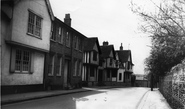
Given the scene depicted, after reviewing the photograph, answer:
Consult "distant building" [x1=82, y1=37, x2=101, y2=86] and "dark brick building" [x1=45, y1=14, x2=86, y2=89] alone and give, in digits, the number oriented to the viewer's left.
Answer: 0

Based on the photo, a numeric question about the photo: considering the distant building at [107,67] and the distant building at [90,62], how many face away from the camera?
0

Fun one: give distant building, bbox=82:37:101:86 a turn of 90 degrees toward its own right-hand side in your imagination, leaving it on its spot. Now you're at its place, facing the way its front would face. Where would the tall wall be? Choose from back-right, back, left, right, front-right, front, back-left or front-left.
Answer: front-left

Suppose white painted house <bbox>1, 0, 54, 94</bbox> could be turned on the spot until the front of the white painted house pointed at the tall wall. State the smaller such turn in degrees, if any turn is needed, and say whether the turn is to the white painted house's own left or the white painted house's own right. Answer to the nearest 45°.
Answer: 0° — it already faces it

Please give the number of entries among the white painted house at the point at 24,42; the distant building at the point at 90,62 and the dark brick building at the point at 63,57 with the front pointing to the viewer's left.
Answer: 0

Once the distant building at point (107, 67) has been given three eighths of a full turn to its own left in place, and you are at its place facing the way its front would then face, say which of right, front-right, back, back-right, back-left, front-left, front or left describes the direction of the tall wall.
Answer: back

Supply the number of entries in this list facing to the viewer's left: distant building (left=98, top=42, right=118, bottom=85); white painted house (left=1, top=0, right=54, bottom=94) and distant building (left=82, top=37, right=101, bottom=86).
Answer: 0

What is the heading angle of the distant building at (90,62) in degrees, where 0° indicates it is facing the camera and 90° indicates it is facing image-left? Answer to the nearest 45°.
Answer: approximately 315°

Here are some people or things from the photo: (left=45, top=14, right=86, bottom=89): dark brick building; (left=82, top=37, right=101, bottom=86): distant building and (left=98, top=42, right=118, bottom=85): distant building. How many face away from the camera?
0

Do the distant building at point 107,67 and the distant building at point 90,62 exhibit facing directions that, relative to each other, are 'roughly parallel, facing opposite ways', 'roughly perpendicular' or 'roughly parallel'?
roughly parallel

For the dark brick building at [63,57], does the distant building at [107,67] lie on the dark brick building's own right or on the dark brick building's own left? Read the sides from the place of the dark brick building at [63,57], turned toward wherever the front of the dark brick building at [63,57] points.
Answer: on the dark brick building's own left

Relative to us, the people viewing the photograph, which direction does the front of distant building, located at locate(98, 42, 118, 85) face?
facing the viewer and to the right of the viewer

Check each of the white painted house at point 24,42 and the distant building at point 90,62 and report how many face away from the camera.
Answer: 0

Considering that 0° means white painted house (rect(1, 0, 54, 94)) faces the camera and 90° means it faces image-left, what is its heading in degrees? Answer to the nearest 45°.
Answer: approximately 315°

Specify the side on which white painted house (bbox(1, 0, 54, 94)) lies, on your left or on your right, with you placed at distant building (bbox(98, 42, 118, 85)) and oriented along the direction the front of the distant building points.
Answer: on your right
